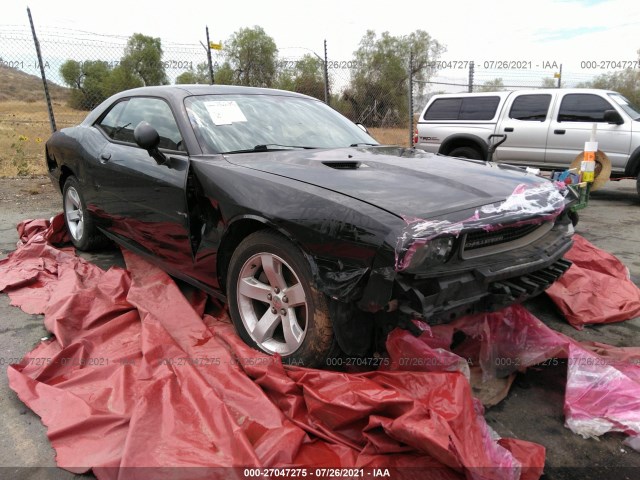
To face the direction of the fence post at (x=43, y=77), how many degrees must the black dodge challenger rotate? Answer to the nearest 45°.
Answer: approximately 180°

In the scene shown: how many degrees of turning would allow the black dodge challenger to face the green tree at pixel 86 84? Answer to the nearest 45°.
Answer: approximately 180°

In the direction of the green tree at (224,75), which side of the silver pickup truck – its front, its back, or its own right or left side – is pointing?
back

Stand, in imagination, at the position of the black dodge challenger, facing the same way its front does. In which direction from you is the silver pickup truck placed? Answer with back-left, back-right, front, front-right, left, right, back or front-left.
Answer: left

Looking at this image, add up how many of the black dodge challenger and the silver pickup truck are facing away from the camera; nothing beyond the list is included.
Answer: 0

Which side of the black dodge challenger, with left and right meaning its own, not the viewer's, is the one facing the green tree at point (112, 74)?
back

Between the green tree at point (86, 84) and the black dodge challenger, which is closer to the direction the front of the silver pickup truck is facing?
the black dodge challenger

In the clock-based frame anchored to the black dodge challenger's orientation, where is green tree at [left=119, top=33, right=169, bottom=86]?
The green tree is roughly at 7 o'clock from the black dodge challenger.

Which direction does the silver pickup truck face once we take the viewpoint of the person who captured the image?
facing the viewer and to the right of the viewer

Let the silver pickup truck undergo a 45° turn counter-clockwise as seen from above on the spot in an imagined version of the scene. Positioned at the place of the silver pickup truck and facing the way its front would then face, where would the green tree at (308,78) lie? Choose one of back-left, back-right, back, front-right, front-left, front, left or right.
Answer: back-left

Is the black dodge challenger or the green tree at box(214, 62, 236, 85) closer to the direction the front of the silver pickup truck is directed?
the black dodge challenger
